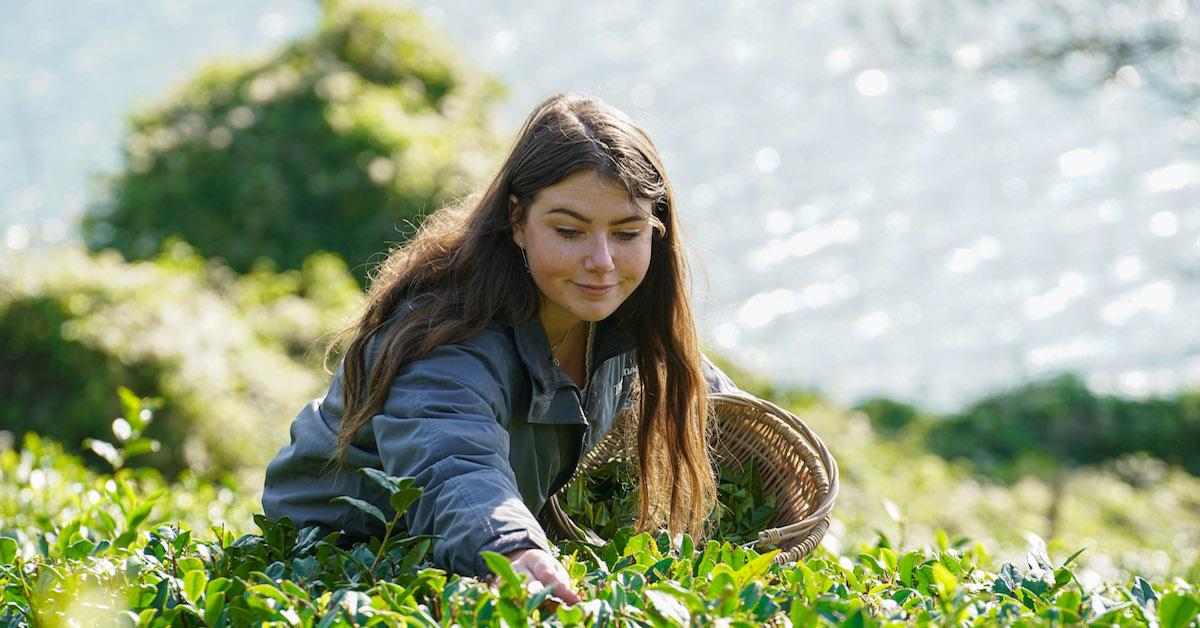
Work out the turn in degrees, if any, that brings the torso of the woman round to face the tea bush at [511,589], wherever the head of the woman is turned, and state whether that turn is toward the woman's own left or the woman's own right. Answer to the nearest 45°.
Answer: approximately 45° to the woman's own right

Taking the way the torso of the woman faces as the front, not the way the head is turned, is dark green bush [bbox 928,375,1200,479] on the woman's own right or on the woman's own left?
on the woman's own left

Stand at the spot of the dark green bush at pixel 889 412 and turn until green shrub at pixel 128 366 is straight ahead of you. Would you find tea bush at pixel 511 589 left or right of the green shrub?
left

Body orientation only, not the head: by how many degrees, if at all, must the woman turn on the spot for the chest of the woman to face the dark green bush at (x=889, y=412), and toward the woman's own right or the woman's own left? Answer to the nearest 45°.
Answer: approximately 135° to the woman's own left

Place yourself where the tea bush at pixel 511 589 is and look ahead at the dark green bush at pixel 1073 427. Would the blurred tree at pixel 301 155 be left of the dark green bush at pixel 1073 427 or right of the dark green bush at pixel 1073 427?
left

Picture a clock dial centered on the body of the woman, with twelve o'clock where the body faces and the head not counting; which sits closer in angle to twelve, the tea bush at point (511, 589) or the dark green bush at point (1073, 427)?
the tea bush

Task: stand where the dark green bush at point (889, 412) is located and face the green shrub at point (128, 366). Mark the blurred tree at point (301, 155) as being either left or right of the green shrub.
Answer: right

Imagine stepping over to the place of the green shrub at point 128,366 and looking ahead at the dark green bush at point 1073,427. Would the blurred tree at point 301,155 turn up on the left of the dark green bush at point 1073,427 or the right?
left

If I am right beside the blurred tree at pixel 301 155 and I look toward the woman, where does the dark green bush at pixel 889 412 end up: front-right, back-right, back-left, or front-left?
front-left

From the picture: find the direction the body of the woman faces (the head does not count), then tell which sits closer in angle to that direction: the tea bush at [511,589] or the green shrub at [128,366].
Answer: the tea bush
